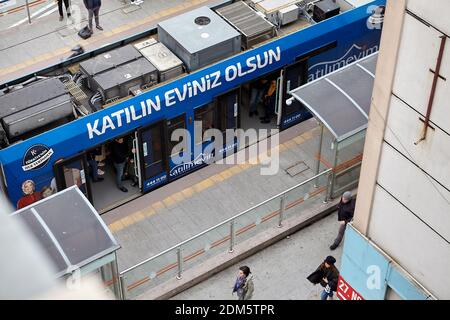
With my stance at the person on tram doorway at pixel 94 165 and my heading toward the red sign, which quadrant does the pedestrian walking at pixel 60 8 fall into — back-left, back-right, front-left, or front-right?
back-left
